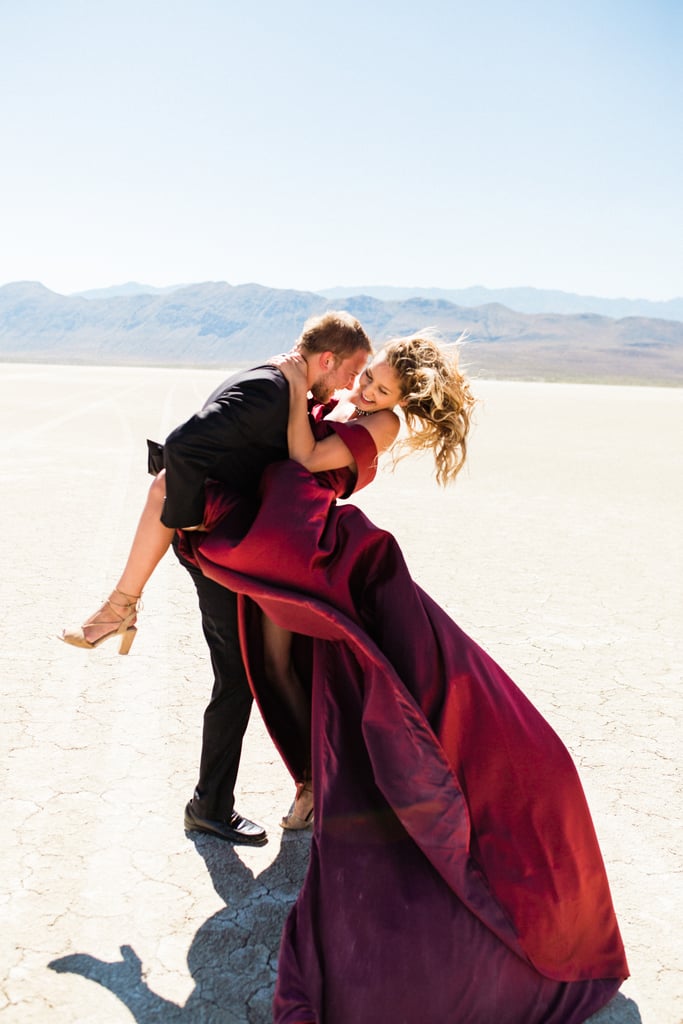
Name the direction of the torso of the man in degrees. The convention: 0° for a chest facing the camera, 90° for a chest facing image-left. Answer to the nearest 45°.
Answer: approximately 270°
